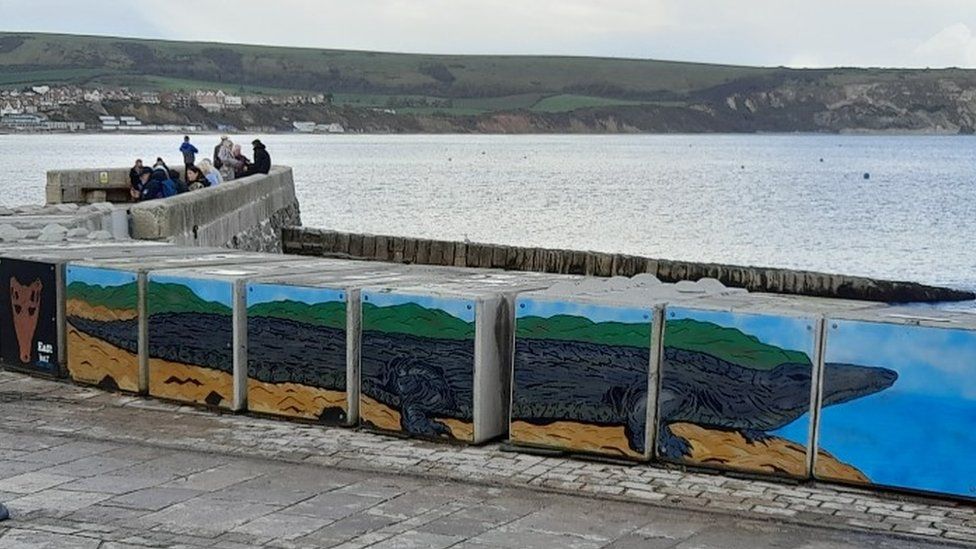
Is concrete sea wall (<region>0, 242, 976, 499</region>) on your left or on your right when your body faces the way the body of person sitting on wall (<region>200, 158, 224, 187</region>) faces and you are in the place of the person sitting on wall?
on your left

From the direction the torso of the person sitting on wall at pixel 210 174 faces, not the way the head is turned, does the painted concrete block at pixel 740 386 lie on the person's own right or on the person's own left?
on the person's own left

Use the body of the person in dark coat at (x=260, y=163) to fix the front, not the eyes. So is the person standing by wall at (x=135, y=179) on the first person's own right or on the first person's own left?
on the first person's own left

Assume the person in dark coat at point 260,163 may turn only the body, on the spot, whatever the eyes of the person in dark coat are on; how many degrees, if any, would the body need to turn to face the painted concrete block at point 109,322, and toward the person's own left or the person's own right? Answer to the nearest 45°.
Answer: approximately 90° to the person's own left

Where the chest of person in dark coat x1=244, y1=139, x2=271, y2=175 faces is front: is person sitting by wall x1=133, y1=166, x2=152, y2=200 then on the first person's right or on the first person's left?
on the first person's left

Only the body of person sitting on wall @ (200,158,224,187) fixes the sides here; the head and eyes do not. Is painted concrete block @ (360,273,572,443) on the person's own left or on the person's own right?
on the person's own left
